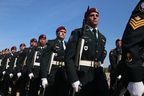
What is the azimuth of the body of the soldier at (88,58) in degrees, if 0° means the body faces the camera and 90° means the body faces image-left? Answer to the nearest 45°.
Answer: approximately 315°

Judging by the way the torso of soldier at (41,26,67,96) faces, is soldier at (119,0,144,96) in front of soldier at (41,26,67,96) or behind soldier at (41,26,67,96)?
in front

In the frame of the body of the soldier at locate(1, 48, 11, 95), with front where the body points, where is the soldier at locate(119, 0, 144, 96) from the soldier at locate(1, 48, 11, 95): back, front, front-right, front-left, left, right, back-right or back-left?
front-right

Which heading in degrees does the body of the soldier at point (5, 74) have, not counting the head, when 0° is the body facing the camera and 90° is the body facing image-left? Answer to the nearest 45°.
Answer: approximately 315°

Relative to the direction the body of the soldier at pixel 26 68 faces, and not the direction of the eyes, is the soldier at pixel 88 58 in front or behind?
in front

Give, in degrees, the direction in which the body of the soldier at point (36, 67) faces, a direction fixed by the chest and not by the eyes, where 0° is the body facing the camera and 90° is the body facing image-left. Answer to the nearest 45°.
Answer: approximately 315°

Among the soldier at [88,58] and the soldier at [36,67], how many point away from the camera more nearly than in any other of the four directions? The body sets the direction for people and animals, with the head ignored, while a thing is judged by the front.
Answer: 0

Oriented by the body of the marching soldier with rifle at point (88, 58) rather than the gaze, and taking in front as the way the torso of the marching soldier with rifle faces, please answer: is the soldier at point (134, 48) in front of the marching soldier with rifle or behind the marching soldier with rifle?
in front

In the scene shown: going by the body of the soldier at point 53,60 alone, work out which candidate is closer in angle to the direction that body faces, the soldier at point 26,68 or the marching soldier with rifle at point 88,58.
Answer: the marching soldier with rifle

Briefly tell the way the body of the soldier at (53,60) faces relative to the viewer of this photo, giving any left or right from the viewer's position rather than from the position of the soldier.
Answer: facing the viewer and to the right of the viewer
